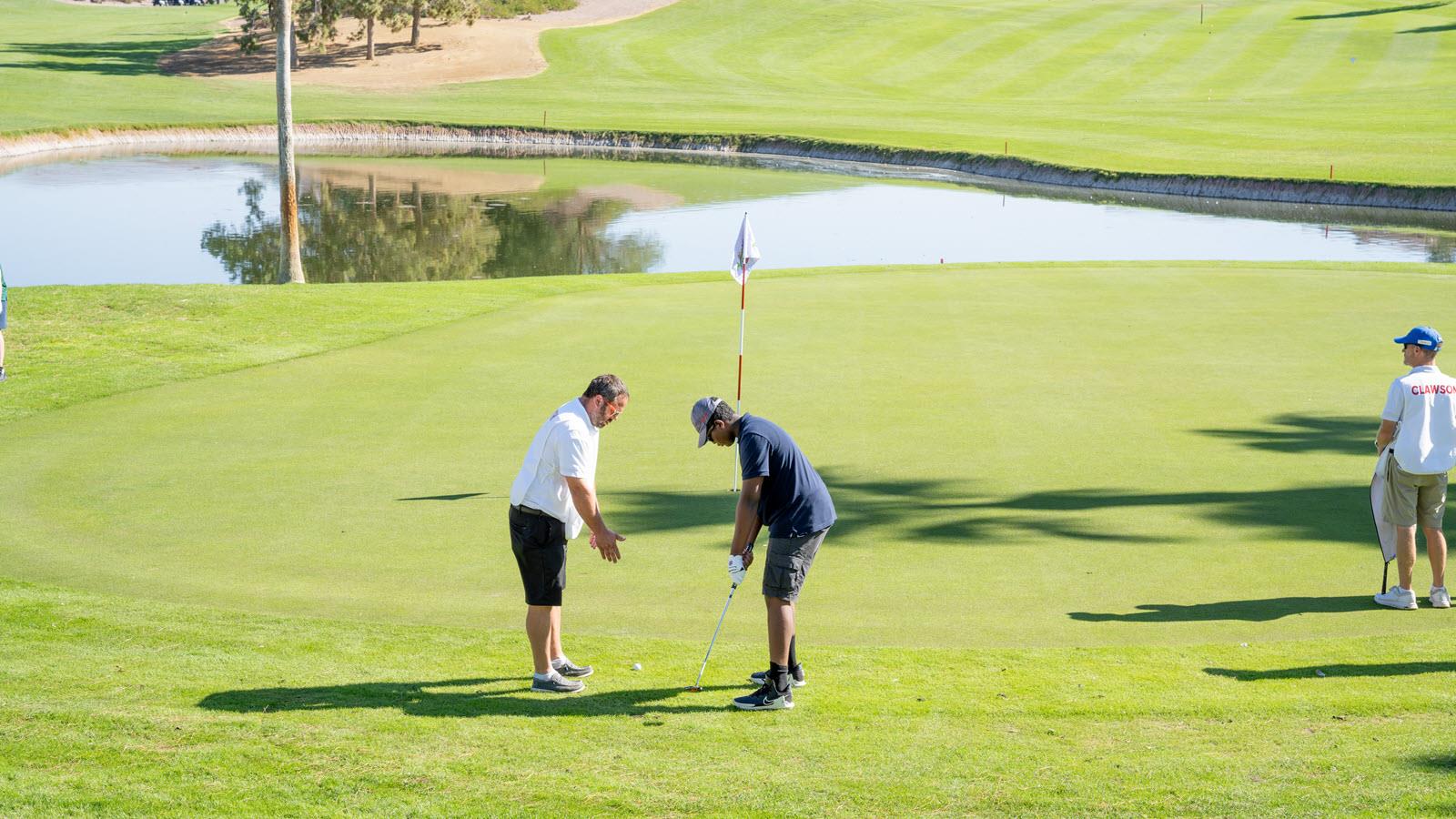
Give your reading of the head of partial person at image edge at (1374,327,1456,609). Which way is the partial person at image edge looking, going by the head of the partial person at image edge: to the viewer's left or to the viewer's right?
to the viewer's left

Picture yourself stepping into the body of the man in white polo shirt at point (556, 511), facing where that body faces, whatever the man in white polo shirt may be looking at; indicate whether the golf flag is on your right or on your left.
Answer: on your left

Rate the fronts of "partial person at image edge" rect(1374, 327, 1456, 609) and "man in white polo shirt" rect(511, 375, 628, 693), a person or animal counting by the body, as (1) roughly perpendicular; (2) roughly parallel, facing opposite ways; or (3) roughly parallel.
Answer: roughly perpendicular

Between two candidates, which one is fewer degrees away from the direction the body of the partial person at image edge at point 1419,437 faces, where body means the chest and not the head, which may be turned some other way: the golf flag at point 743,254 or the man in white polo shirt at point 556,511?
the golf flag

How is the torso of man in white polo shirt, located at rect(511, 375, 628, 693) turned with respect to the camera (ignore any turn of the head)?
to the viewer's right

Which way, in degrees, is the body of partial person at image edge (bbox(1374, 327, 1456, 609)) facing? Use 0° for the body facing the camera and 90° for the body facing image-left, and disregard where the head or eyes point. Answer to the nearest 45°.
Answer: approximately 135°

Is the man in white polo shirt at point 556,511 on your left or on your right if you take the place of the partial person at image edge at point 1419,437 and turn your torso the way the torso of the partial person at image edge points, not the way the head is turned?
on your left

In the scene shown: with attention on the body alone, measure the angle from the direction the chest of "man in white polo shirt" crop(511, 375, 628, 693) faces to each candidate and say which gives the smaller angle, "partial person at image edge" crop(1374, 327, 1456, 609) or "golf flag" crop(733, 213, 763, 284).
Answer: the partial person at image edge
